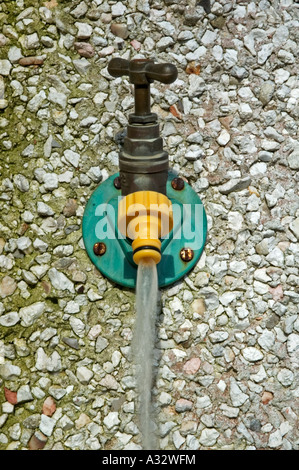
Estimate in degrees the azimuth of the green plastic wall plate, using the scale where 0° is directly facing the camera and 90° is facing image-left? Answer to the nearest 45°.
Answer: approximately 0°

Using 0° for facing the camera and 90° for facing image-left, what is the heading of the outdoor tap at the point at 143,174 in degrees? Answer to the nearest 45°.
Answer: approximately 0°
